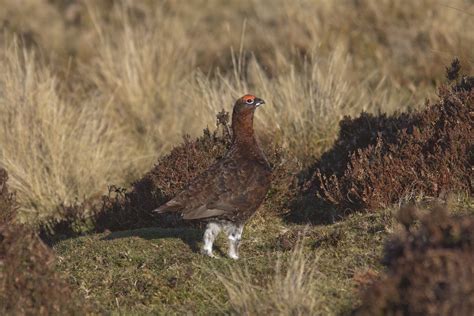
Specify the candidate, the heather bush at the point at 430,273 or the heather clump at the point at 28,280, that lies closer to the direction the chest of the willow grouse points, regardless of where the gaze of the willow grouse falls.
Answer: the heather bush

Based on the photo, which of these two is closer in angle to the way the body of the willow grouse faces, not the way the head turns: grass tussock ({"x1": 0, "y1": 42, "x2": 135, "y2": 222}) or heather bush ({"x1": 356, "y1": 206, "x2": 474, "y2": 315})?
the heather bush

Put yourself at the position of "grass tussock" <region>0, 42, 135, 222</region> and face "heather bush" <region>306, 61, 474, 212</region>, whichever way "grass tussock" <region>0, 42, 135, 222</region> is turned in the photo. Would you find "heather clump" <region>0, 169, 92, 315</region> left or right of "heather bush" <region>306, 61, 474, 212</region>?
right

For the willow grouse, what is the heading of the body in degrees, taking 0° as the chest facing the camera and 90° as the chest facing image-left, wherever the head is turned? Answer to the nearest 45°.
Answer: approximately 270°

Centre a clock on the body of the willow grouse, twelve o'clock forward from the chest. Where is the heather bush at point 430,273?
The heather bush is roughly at 2 o'clock from the willow grouse.

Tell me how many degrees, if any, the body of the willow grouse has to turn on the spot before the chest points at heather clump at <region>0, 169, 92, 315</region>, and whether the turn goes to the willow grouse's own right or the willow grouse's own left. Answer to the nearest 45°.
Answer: approximately 135° to the willow grouse's own right

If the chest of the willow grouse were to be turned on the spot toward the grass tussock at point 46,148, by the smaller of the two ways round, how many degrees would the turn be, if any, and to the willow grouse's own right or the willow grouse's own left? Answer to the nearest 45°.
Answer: approximately 135° to the willow grouse's own left

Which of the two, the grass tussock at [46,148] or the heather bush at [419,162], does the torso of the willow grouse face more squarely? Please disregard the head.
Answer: the heather bush

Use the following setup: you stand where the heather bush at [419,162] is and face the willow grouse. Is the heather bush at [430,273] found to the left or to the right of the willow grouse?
left
